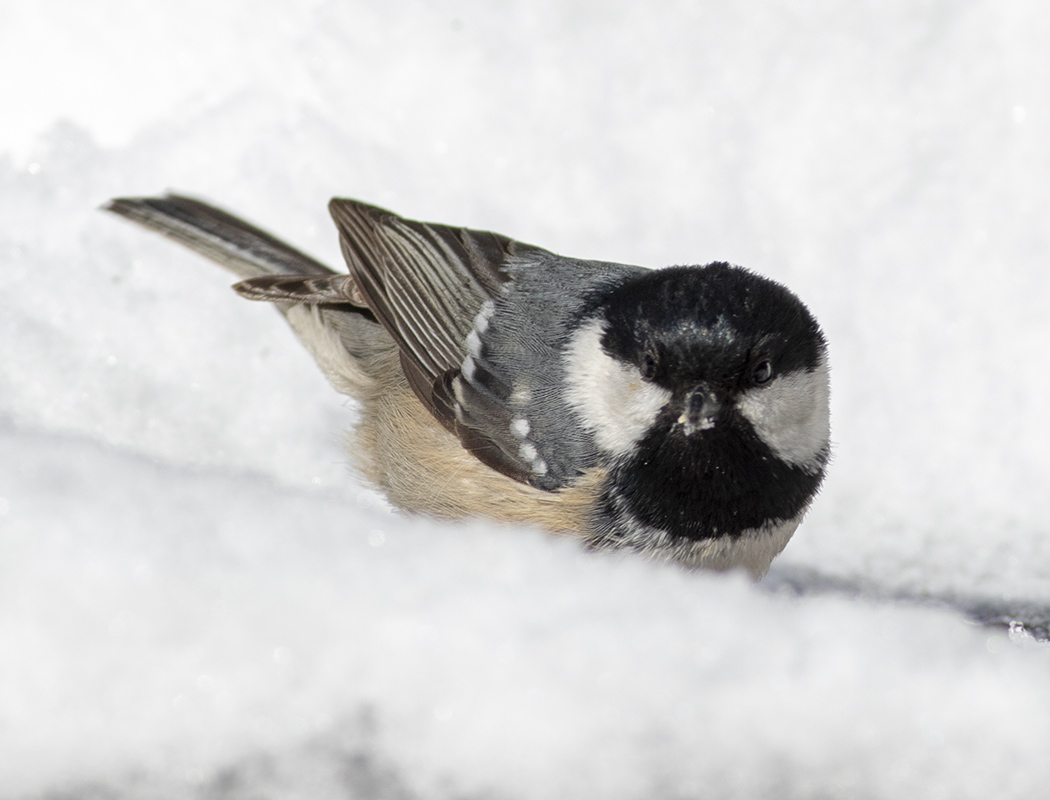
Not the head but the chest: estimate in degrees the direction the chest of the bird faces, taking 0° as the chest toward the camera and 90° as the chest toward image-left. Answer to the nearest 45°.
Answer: approximately 315°
